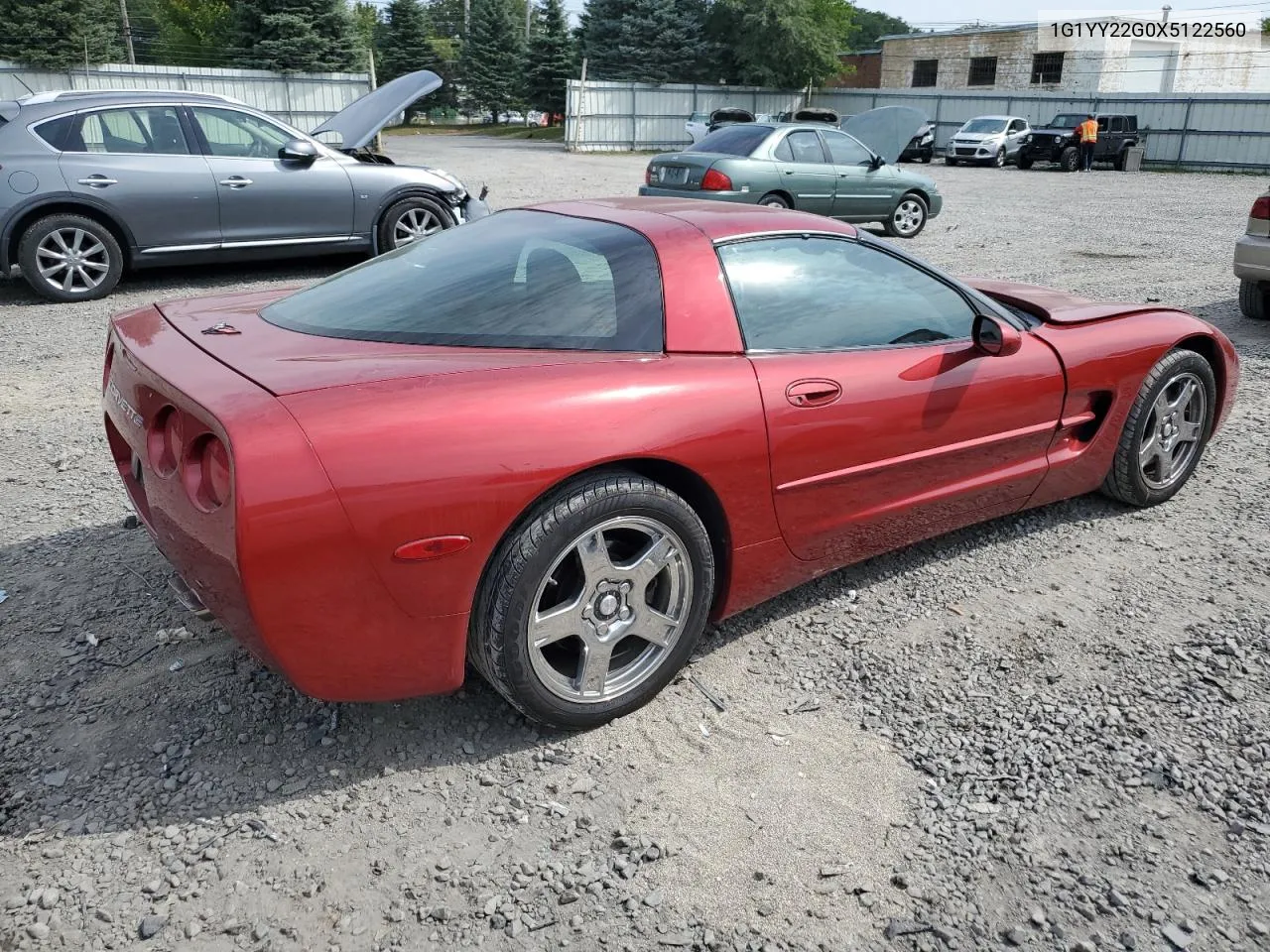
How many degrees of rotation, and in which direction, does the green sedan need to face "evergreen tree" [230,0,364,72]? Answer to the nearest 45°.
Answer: approximately 90° to its left

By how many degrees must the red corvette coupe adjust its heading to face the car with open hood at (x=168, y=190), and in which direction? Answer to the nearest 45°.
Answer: approximately 90° to its left

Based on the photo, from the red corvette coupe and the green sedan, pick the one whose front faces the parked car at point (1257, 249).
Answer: the red corvette coupe

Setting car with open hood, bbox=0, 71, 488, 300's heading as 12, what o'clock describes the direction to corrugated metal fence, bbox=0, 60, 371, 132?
The corrugated metal fence is roughly at 9 o'clock from the car with open hood.

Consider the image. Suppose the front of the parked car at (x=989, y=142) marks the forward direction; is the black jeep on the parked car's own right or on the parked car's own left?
on the parked car's own left

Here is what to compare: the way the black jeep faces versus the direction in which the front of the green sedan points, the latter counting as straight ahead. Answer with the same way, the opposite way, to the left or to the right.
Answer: the opposite way

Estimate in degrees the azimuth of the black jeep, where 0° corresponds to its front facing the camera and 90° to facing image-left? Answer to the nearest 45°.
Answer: approximately 45°

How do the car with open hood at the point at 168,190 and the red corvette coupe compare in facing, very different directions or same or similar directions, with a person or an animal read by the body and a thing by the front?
same or similar directions

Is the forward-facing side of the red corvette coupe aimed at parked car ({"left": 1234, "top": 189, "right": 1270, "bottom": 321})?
yes

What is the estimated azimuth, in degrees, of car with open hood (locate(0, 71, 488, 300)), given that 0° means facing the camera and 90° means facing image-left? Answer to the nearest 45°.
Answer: approximately 270°

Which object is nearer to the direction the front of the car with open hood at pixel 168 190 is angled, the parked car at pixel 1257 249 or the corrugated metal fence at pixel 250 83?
the parked car

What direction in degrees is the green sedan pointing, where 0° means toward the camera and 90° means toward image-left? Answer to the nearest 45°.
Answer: approximately 225°

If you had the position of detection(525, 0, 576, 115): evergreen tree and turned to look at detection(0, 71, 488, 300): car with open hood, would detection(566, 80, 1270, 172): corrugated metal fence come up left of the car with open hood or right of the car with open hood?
left

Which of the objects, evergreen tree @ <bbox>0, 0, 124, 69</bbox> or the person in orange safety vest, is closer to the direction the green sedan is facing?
the person in orange safety vest

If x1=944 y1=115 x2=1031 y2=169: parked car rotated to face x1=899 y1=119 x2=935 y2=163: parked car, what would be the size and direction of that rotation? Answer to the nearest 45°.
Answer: approximately 90° to its right

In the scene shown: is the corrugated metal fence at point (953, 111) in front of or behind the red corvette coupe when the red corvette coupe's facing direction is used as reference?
in front

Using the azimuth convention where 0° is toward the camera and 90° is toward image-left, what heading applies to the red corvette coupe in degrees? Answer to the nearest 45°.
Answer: approximately 225°

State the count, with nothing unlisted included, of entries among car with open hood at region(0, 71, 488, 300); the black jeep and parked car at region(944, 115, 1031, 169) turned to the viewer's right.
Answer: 1
